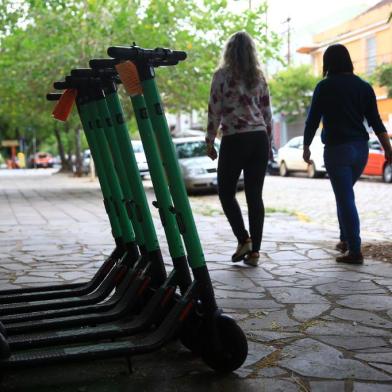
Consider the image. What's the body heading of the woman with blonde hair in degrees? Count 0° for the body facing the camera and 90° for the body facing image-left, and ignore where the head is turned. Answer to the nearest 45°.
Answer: approximately 180°

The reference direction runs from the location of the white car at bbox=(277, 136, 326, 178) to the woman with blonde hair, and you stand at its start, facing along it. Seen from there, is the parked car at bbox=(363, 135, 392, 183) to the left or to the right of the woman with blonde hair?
left

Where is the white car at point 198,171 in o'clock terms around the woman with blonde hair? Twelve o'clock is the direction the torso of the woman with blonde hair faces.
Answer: The white car is roughly at 12 o'clock from the woman with blonde hair.

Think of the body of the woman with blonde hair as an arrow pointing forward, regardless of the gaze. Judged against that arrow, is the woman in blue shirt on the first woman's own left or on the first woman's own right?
on the first woman's own right

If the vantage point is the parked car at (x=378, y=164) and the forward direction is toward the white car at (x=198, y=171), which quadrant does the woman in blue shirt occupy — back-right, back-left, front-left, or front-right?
front-left

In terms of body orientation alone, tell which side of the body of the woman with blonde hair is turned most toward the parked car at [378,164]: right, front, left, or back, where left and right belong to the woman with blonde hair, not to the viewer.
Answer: front

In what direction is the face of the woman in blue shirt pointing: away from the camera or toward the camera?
away from the camera

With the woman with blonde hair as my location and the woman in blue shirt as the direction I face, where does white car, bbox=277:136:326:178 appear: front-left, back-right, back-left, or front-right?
front-left

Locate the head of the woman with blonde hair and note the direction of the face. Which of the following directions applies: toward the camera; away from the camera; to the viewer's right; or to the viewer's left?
away from the camera

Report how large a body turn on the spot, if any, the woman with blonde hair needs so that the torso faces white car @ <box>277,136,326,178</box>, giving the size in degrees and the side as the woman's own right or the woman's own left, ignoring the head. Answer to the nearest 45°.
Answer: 0° — they already face it
